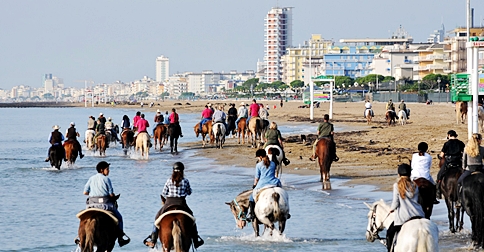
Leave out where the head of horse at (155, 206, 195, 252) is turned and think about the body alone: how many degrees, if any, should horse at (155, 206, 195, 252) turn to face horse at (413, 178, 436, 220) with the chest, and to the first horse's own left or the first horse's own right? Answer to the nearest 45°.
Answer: approximately 45° to the first horse's own right

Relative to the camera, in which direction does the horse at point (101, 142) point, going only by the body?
away from the camera

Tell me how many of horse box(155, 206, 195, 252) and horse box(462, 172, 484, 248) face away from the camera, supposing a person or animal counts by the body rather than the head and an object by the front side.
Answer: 2

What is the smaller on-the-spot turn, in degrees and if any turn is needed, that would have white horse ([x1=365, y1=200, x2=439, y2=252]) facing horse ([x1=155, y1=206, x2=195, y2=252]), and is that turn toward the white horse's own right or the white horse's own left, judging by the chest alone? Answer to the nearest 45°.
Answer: approximately 45° to the white horse's own left

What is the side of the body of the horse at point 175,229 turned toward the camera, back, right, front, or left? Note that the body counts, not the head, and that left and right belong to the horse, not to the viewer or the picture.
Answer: back

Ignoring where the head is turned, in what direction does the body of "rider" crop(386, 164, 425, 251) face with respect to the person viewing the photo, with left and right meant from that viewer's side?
facing away from the viewer and to the left of the viewer

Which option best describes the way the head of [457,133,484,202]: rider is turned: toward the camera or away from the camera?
away from the camera
